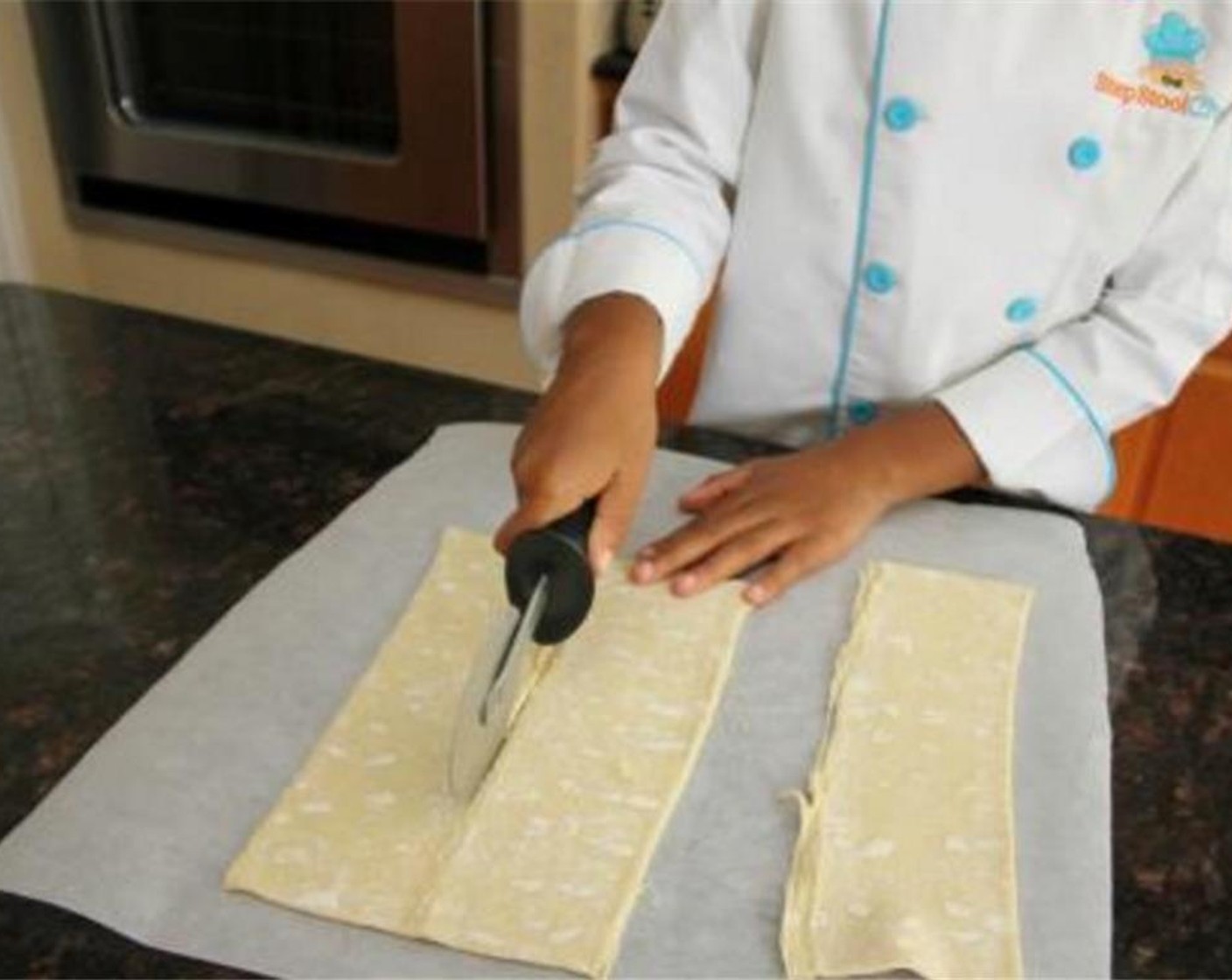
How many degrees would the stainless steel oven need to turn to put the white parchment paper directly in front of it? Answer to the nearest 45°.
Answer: approximately 45° to its left

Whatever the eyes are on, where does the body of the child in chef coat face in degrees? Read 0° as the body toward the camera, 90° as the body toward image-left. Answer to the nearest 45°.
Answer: approximately 0°

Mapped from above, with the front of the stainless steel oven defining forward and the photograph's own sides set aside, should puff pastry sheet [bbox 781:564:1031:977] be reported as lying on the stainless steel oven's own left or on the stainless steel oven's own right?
on the stainless steel oven's own left

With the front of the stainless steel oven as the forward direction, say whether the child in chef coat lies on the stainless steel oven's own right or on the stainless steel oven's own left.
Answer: on the stainless steel oven's own left
